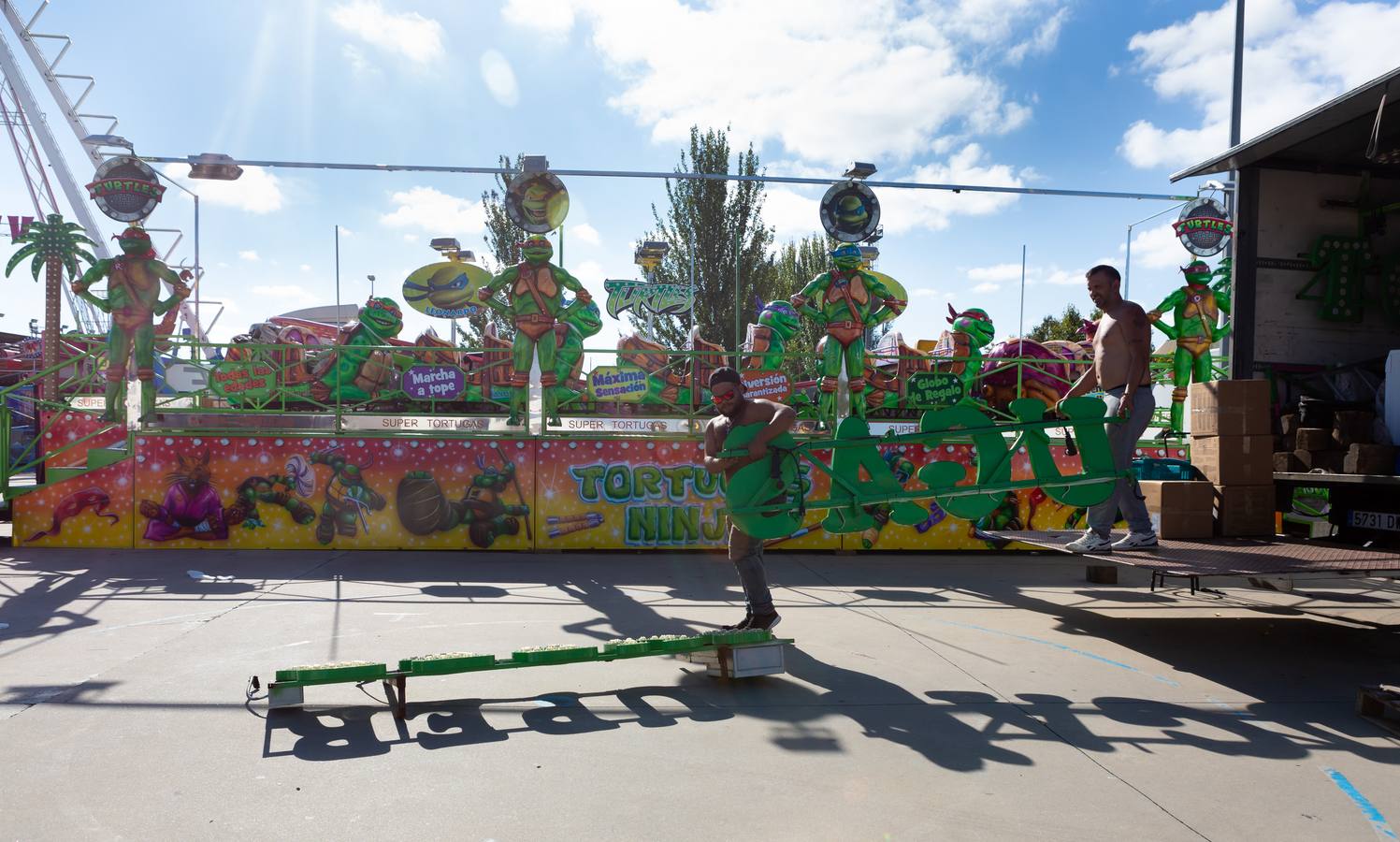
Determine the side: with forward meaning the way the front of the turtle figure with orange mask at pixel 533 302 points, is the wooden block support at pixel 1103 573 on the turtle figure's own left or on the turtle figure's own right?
on the turtle figure's own left

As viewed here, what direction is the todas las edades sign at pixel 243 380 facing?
toward the camera

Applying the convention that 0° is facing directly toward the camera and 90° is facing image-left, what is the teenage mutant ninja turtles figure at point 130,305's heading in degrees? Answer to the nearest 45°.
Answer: approximately 0°

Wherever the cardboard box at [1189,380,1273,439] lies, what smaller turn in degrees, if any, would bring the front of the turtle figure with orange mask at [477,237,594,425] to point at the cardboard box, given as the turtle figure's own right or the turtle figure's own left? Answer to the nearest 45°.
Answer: approximately 45° to the turtle figure's own left

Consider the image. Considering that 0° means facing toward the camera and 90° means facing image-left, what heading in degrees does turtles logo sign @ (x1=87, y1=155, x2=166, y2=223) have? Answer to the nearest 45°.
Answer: approximately 0°

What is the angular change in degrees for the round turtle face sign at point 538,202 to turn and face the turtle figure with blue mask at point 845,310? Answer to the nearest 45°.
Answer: approximately 90° to its left

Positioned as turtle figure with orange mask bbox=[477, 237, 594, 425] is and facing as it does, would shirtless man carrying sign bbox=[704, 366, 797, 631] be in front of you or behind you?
in front

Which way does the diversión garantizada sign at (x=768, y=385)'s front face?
toward the camera
